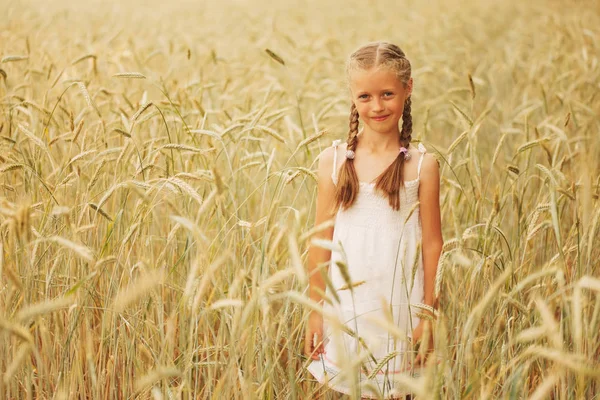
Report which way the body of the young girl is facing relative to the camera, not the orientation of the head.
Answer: toward the camera

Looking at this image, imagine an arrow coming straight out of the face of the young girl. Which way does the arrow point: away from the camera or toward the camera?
toward the camera

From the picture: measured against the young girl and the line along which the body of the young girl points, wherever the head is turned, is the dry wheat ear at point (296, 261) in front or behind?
in front
